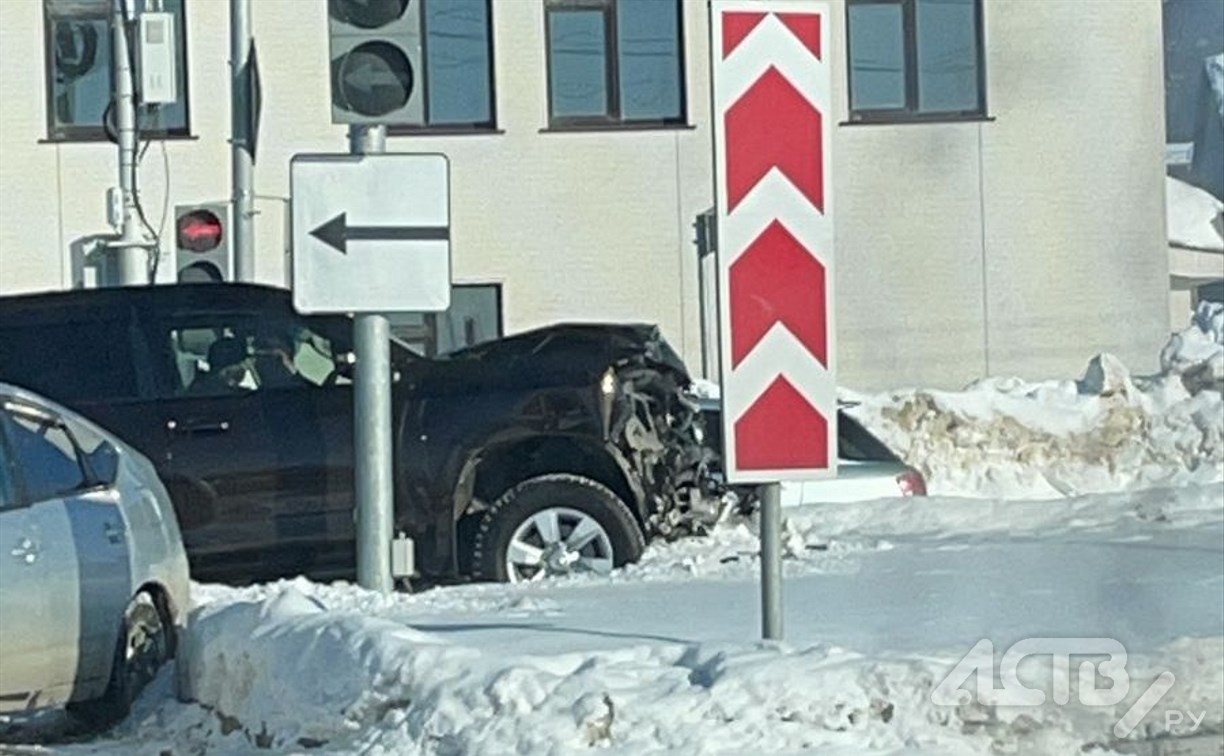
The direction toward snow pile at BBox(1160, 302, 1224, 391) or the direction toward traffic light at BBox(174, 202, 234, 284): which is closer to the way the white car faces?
the traffic light

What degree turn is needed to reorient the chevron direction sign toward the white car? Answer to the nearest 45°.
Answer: approximately 180°

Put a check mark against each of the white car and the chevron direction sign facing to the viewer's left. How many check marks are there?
1

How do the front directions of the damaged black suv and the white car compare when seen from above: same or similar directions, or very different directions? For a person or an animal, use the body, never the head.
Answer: very different directions

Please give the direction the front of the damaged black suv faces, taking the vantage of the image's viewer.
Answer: facing to the right of the viewer

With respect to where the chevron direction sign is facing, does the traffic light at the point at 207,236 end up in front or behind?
behind

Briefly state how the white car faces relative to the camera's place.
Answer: facing to the left of the viewer

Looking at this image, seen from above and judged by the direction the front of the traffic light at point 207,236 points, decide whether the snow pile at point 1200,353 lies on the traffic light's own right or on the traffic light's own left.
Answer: on the traffic light's own left

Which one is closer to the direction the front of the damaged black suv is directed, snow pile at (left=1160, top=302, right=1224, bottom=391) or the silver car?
the snow pile

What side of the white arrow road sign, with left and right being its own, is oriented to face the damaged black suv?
back
